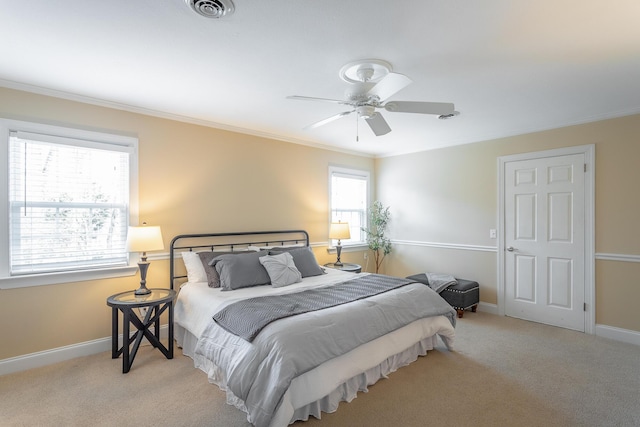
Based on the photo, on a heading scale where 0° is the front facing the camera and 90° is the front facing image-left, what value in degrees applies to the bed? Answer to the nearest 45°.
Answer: approximately 315°

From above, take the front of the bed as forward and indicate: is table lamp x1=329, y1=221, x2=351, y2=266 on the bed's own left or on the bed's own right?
on the bed's own left

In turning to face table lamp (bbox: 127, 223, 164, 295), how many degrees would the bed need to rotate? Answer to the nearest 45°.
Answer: approximately 135° to its right

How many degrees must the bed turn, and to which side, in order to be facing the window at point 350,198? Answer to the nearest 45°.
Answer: approximately 135° to its left

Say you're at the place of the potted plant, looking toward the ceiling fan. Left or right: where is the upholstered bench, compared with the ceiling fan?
left

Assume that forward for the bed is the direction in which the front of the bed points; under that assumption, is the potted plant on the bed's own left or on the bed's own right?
on the bed's own left

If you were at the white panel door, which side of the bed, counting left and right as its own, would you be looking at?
left
